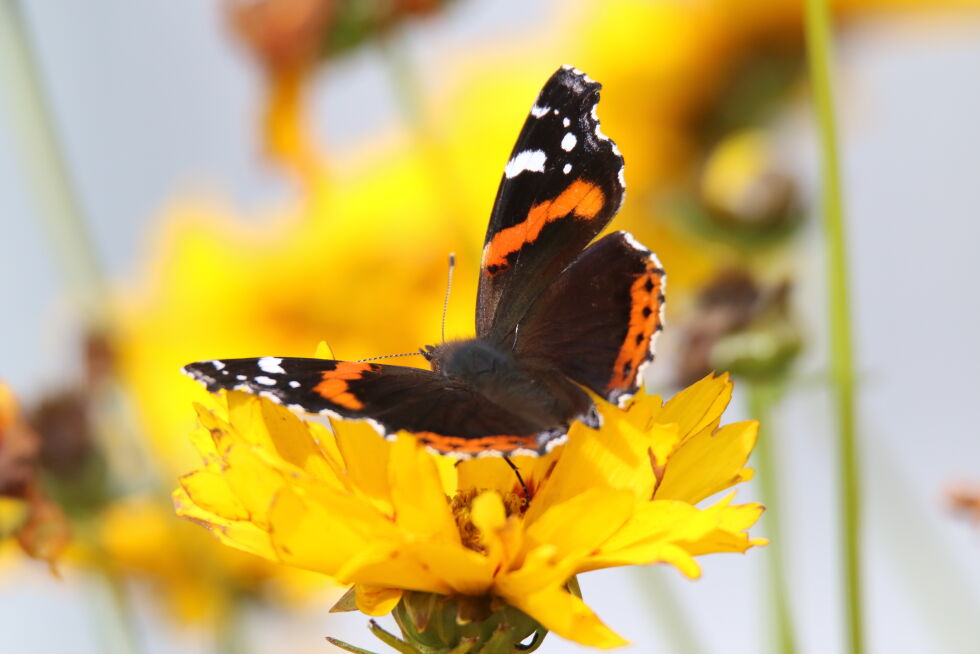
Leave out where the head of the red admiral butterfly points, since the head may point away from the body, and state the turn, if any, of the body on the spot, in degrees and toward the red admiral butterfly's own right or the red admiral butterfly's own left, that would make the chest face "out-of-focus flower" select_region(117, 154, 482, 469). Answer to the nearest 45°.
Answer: approximately 45° to the red admiral butterfly's own right

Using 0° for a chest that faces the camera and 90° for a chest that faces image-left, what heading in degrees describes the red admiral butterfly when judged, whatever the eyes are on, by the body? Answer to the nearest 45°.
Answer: approximately 135°
